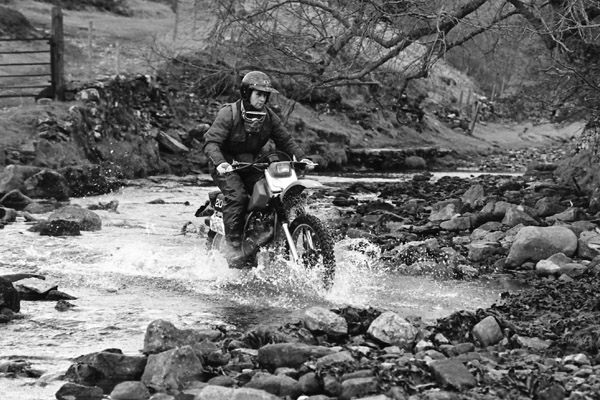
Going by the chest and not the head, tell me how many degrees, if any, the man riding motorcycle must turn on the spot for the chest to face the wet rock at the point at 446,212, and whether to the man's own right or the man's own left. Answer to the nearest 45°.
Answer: approximately 90° to the man's own left

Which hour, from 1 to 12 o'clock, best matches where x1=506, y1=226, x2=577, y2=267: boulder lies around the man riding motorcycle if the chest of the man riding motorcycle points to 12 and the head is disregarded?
The boulder is roughly at 10 o'clock from the man riding motorcycle.

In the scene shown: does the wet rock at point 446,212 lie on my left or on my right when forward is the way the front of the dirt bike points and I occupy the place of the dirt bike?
on my left

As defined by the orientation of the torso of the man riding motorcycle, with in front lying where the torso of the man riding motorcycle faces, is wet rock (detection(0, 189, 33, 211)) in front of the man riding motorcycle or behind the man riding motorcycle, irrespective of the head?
behind

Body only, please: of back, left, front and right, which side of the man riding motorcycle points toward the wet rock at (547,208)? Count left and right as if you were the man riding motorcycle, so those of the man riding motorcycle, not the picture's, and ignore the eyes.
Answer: left

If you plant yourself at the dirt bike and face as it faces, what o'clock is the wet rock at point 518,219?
The wet rock is roughly at 9 o'clock from the dirt bike.

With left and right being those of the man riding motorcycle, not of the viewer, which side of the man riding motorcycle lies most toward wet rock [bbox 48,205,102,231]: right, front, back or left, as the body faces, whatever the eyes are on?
back

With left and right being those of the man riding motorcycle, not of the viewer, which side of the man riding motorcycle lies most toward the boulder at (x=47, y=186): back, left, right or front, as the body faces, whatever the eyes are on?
back

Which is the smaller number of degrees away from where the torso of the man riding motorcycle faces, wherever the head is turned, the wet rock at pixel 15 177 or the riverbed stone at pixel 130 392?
the riverbed stone

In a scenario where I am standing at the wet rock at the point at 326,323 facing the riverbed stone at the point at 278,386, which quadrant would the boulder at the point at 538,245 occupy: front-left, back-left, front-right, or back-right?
back-left

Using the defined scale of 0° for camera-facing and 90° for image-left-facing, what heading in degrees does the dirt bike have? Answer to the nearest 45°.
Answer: approximately 315°

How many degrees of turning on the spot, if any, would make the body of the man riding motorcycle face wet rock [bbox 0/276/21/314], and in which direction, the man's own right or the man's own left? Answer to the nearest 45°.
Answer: approximately 90° to the man's own right

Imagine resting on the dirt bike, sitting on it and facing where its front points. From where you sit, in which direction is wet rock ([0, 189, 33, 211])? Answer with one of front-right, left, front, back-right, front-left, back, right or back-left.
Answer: back

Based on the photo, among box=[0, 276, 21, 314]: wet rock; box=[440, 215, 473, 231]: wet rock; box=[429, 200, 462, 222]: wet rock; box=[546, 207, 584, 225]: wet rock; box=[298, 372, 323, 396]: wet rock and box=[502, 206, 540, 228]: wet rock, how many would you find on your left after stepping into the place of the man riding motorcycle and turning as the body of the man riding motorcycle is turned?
4

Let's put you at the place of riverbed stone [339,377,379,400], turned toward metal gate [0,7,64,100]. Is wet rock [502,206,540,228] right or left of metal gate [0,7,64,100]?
right

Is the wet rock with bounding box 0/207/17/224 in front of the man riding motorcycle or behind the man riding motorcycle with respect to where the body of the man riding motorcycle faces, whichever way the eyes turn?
behind

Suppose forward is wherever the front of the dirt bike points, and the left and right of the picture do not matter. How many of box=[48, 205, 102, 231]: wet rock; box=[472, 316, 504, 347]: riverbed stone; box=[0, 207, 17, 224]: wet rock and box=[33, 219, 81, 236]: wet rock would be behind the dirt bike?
3

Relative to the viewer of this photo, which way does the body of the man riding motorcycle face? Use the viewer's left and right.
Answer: facing the viewer and to the right of the viewer

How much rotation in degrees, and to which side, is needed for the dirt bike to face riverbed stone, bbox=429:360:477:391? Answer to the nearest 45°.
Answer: approximately 45° to its right

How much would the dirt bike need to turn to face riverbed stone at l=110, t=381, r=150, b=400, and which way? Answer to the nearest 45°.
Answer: approximately 45° to its right

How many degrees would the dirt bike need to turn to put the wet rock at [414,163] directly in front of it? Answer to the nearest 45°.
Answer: approximately 135° to its left

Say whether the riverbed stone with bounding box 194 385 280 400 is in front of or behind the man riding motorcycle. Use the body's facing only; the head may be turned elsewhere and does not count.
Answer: in front
